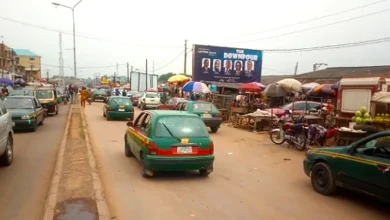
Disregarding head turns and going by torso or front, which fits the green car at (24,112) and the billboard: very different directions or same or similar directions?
same or similar directions

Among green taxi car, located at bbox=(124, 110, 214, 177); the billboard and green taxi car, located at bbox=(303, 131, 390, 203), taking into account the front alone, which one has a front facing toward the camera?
the billboard

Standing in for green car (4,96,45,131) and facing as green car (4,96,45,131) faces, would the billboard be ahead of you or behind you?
behind

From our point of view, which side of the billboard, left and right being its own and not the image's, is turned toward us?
front

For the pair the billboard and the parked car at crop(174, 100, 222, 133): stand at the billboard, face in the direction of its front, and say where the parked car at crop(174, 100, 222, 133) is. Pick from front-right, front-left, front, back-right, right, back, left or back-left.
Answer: front

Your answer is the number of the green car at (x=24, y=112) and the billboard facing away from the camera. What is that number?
0

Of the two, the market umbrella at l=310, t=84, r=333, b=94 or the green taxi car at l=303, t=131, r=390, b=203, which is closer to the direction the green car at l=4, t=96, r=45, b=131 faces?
the green taxi car

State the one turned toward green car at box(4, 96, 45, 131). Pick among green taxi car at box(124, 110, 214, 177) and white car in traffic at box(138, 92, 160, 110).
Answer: the green taxi car

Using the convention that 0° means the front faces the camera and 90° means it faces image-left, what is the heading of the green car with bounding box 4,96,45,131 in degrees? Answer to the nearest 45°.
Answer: approximately 45°

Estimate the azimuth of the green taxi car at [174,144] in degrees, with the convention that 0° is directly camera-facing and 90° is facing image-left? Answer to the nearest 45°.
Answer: approximately 135°

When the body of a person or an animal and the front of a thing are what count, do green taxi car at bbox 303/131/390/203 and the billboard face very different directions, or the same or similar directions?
very different directions
